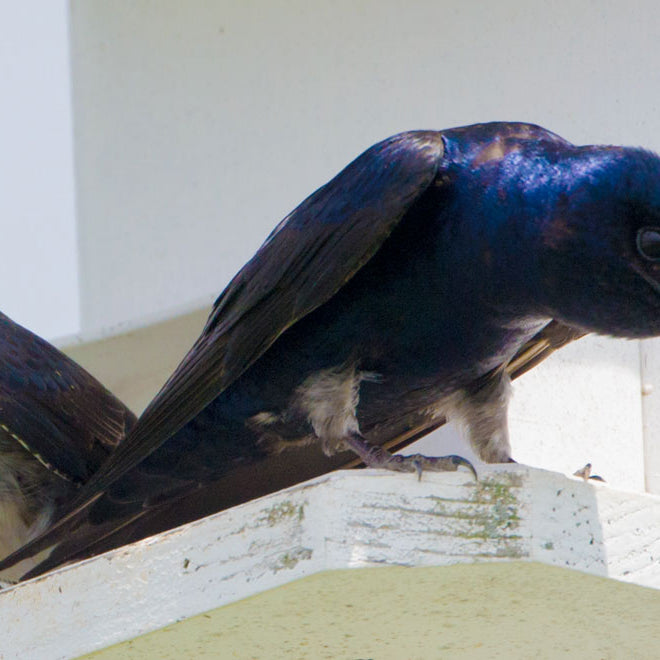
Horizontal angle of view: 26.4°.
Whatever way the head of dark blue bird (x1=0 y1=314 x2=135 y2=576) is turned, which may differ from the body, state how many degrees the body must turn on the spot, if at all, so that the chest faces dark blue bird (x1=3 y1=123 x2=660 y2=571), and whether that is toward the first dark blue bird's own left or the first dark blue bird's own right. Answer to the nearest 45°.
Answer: approximately 135° to the first dark blue bird's own left

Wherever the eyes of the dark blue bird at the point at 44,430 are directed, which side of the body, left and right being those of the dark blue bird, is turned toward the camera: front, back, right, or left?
left
